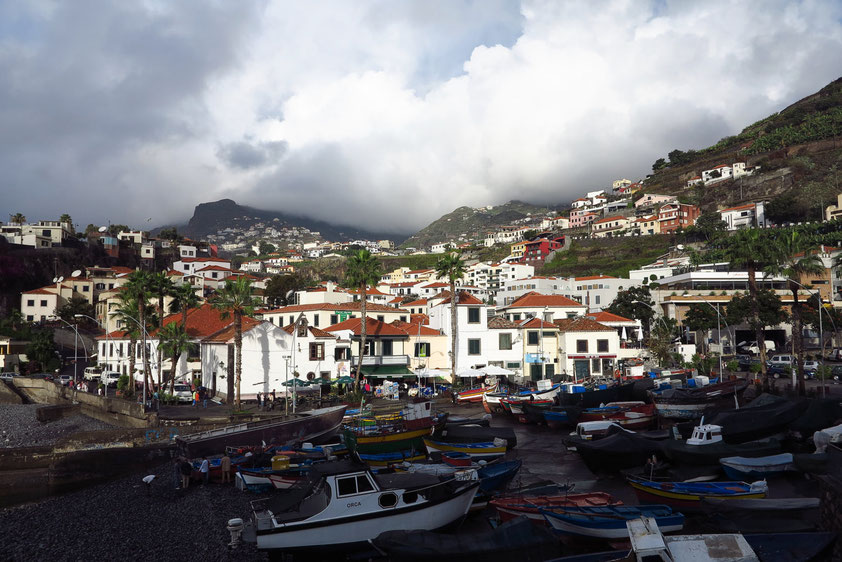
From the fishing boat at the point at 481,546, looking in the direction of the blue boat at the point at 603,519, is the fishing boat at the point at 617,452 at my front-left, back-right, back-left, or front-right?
front-left

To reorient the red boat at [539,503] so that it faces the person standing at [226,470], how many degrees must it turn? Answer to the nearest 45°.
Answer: approximately 45° to its right

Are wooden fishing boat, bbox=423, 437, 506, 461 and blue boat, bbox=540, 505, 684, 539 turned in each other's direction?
no

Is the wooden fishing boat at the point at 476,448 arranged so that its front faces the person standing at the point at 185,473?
yes

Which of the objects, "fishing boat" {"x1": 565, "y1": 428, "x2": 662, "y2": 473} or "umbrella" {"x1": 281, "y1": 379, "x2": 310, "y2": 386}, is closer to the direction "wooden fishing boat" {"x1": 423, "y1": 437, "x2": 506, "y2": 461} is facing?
the umbrella

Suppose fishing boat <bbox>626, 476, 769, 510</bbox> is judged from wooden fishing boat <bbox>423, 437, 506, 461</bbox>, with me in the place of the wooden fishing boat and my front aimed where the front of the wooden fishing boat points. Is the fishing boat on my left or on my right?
on my left

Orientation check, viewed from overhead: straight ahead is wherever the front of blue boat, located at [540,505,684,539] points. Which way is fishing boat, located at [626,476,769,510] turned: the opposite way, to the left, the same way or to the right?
the same way

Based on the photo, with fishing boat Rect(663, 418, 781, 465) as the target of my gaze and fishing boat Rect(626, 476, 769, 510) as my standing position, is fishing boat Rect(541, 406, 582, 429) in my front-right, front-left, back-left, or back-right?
front-left

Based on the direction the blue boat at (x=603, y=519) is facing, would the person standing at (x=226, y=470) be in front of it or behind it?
in front

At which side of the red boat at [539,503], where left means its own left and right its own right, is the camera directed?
left

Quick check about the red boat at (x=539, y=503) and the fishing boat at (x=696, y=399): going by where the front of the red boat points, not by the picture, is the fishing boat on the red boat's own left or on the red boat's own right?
on the red boat's own right

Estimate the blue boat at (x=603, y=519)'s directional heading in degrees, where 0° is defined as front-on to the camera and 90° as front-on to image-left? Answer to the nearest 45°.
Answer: approximately 90°

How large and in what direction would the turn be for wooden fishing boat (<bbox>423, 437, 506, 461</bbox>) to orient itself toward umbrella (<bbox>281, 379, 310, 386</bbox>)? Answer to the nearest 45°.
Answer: approximately 45° to its right
